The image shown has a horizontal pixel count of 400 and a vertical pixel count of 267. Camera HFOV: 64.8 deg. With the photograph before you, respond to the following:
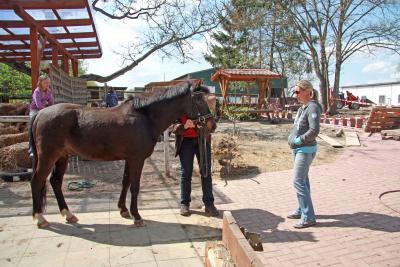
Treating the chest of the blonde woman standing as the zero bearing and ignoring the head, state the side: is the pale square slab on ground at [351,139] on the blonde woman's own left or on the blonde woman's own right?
on the blonde woman's own right

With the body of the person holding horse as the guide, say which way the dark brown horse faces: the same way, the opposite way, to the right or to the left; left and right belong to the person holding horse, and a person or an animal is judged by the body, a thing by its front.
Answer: to the left

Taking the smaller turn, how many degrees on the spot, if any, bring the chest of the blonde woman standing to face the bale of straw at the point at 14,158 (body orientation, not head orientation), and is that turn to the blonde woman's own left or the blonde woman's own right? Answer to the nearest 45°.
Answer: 0° — they already face it

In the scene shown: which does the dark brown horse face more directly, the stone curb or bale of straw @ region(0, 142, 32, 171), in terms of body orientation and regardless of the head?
the stone curb

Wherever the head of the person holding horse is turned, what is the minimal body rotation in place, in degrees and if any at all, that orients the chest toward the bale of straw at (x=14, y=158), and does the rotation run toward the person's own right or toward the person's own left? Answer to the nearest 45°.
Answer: approximately 135° to the person's own right

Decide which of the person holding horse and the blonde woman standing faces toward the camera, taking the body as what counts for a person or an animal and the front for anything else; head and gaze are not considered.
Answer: the person holding horse

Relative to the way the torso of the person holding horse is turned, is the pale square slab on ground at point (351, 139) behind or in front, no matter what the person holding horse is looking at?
behind

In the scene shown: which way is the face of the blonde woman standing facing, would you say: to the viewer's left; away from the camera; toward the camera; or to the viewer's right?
to the viewer's left

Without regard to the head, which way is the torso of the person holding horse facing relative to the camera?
toward the camera

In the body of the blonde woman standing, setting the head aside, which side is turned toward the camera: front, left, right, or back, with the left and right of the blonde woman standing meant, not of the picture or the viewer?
left

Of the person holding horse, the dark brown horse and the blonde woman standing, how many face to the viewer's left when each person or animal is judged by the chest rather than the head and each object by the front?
1

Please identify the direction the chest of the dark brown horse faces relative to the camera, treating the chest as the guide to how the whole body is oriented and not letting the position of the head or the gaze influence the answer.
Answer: to the viewer's right

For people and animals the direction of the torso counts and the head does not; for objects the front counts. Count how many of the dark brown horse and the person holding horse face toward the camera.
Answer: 1

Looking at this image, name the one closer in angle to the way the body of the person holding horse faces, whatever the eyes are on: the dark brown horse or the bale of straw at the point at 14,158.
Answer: the dark brown horse

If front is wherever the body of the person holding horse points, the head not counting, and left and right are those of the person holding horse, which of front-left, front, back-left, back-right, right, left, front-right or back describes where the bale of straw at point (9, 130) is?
back-right
